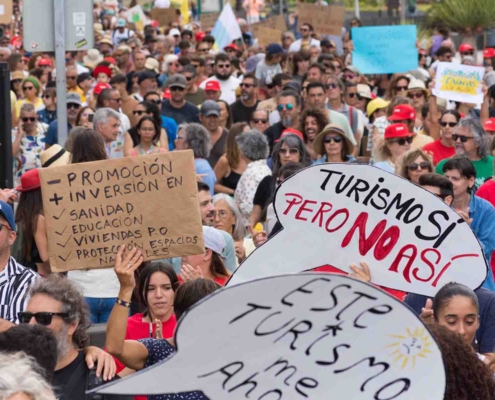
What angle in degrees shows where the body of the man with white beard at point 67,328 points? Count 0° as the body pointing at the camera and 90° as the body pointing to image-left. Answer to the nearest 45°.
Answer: approximately 45°

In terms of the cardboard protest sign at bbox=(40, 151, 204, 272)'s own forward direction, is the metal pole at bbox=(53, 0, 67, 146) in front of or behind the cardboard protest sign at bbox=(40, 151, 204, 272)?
behind

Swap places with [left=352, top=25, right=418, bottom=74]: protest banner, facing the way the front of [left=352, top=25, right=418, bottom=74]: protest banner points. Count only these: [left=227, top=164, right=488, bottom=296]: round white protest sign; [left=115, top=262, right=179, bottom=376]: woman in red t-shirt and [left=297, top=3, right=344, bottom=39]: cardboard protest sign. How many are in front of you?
2

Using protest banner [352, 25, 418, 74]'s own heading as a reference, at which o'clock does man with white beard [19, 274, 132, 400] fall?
The man with white beard is roughly at 12 o'clock from the protest banner.

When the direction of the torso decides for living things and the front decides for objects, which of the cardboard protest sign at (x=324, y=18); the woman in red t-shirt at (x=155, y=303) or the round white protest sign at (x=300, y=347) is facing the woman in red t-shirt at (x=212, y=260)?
the cardboard protest sign
